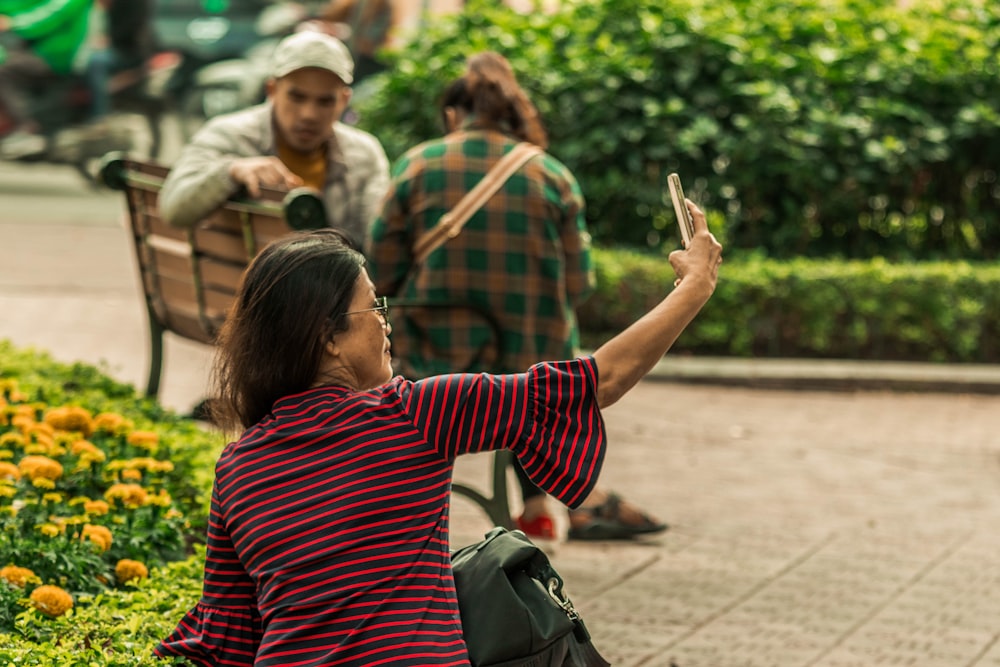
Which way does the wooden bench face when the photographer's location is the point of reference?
facing away from the viewer and to the right of the viewer

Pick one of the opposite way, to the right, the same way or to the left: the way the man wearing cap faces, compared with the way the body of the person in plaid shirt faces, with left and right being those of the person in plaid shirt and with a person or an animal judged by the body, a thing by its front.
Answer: the opposite way

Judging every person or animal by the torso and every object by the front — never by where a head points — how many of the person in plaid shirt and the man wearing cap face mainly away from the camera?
1

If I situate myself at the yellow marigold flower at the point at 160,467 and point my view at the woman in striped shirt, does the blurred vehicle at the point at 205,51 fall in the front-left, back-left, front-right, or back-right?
back-left

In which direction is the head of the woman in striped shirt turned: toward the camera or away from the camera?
away from the camera

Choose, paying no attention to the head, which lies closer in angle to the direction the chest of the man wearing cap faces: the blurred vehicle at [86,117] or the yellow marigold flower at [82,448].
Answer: the yellow marigold flower

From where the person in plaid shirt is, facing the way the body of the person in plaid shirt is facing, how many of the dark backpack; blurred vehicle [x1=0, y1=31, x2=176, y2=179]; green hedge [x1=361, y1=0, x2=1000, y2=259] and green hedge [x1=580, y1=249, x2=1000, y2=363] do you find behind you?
1

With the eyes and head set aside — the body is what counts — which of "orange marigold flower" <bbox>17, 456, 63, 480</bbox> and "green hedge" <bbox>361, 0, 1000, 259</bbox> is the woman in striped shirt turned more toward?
the green hedge

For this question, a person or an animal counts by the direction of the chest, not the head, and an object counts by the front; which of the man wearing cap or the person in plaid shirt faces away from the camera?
the person in plaid shirt

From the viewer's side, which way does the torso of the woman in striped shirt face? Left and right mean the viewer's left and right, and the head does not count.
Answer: facing away from the viewer and to the right of the viewer

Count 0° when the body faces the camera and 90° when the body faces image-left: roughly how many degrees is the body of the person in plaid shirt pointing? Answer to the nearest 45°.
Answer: approximately 180°
